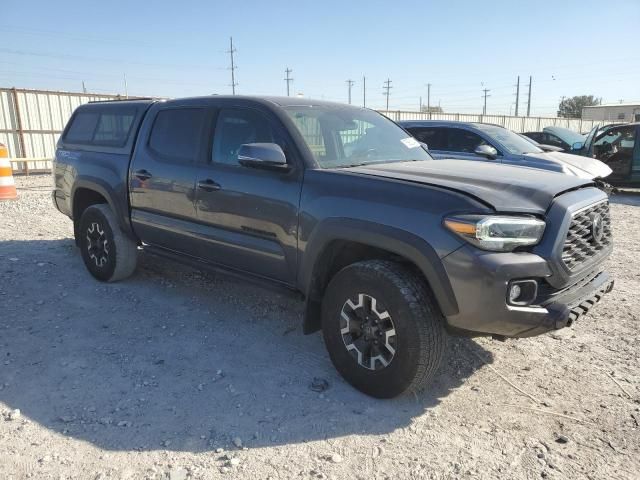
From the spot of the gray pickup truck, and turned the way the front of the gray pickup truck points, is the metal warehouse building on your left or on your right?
on your left

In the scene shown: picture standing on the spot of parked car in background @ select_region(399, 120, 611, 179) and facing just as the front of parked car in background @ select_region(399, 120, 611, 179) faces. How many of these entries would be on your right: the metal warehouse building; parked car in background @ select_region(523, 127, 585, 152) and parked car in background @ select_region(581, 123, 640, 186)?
0

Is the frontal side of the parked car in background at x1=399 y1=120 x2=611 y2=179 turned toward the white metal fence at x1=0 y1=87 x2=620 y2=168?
no

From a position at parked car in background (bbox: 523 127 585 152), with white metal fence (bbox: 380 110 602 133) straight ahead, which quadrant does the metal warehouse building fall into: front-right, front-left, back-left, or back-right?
front-right

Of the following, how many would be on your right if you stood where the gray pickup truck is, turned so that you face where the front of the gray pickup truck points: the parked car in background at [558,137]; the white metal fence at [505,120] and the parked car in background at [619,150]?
0

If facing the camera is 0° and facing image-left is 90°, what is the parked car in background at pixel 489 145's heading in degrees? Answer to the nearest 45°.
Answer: approximately 315°

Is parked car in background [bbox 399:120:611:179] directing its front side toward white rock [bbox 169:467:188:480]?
no

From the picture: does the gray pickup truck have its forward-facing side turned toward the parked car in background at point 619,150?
no
